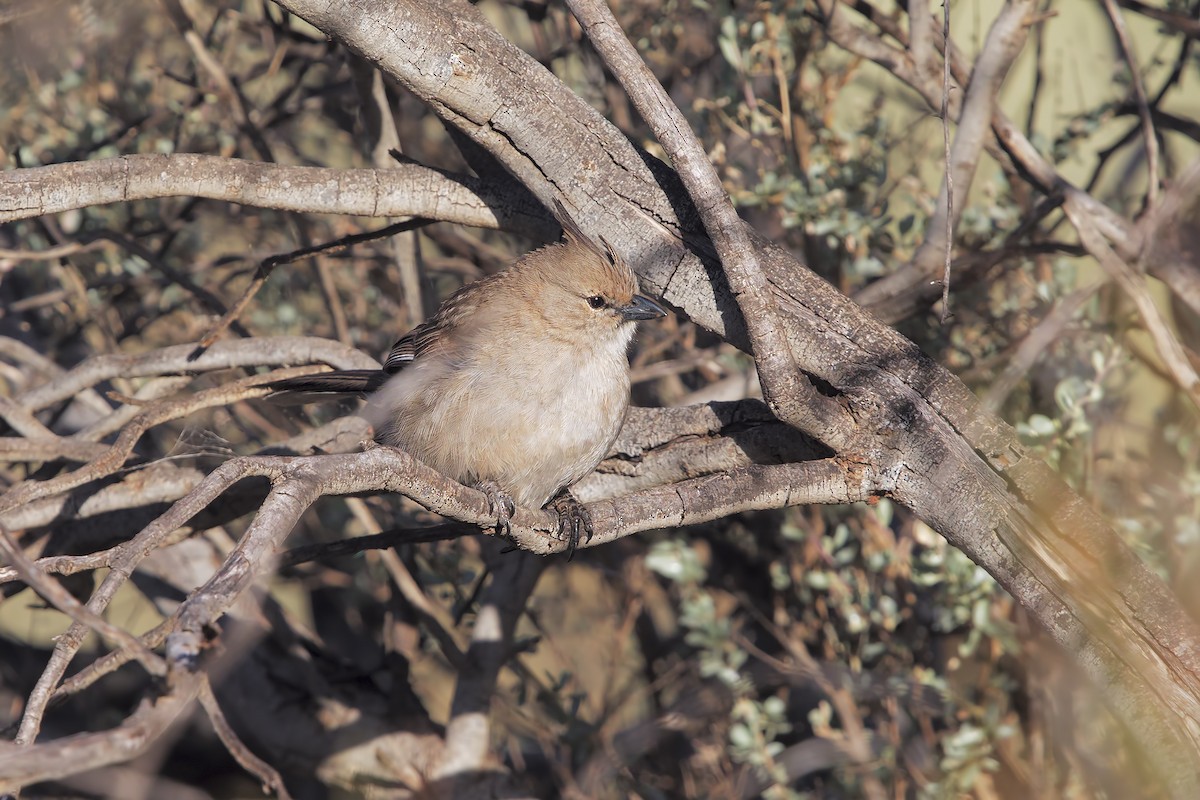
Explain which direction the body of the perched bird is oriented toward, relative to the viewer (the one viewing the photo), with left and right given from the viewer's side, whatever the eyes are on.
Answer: facing the viewer and to the right of the viewer
